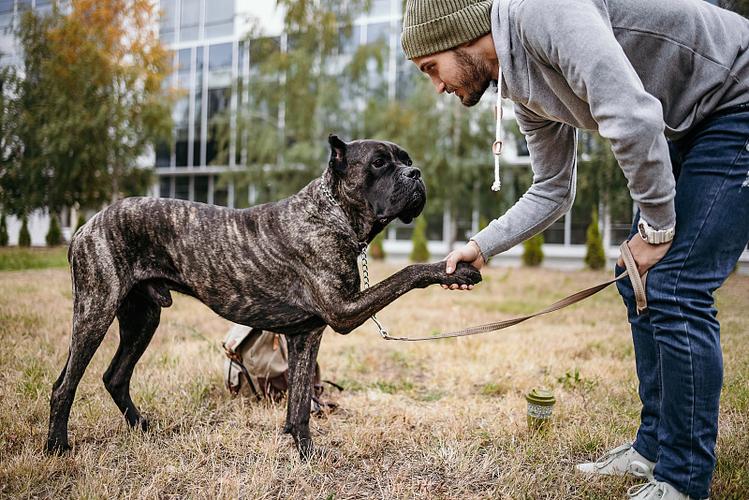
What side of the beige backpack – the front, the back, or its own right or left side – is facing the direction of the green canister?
left

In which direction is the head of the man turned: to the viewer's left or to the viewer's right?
to the viewer's left

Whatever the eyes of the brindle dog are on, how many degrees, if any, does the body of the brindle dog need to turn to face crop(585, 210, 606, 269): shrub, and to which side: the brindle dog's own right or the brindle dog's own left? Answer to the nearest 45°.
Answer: approximately 45° to the brindle dog's own left

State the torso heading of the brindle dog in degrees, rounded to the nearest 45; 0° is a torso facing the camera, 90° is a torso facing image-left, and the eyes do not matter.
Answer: approximately 270°

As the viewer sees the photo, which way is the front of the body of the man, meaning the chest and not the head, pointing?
to the viewer's left

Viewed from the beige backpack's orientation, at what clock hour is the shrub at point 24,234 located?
The shrub is roughly at 5 o'clock from the beige backpack.

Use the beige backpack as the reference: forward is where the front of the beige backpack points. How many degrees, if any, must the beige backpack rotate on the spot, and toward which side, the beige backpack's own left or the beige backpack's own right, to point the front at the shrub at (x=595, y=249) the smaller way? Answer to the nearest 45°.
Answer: approximately 180°

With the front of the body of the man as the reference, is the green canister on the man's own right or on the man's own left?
on the man's own right

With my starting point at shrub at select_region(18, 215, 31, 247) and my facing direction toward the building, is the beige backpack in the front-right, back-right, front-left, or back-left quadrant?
back-right

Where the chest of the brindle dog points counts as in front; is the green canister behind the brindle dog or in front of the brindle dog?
in front

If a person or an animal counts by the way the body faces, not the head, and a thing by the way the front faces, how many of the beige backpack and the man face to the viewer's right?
0

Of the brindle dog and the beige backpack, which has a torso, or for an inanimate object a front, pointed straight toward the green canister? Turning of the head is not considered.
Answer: the brindle dog

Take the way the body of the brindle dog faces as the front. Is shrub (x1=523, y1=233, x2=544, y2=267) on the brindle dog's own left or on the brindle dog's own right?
on the brindle dog's own left

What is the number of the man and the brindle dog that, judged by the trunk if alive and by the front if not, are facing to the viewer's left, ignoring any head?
1
